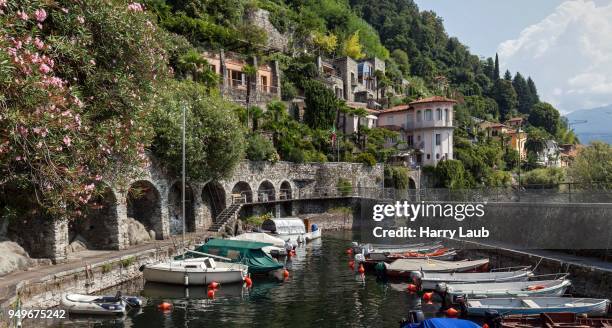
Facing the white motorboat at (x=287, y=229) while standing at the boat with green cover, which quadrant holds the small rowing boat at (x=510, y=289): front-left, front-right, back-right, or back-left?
back-right

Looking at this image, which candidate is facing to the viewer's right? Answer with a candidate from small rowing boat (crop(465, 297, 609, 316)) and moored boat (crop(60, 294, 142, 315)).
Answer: the small rowing boat

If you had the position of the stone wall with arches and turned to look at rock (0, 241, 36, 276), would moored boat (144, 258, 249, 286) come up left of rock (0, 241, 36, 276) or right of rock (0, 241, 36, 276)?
left

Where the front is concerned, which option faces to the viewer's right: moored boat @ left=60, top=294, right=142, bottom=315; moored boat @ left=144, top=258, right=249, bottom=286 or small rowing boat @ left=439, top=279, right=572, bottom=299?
the small rowing boat

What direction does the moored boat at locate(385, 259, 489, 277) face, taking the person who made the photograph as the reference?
facing to the right of the viewer

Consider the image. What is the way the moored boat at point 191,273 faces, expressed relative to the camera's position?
facing to the left of the viewer

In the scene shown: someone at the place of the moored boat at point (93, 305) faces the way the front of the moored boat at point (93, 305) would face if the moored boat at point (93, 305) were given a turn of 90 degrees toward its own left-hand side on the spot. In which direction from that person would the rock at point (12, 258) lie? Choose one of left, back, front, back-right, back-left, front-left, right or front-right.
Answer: back-right

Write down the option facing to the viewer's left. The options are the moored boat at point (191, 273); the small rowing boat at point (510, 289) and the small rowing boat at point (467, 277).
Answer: the moored boat

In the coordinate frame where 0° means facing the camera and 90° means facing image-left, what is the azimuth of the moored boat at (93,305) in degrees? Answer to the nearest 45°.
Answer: approximately 90°

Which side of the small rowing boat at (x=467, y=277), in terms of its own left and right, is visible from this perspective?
right

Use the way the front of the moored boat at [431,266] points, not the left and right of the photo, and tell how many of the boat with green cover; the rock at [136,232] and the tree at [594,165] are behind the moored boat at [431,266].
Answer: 2

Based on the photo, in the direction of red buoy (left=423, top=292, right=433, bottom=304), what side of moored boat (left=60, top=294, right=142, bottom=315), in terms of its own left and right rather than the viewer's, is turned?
back

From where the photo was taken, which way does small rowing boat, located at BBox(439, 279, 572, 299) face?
to the viewer's right

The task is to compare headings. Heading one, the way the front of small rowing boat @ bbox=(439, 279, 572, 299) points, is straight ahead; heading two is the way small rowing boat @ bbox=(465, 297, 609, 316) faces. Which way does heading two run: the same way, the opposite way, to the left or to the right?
the same way

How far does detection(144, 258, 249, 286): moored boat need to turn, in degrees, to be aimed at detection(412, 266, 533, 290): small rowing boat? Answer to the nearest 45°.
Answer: approximately 180°

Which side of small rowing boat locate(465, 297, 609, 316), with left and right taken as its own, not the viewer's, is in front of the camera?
right

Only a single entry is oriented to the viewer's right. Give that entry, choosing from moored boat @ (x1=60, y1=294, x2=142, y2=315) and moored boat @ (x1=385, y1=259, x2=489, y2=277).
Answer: moored boat @ (x1=385, y1=259, x2=489, y2=277)

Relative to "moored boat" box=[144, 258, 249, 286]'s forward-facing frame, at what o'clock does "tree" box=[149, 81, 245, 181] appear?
The tree is roughly at 3 o'clock from the moored boat.
